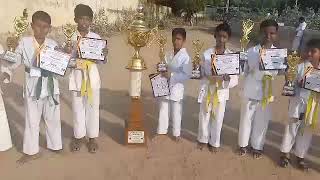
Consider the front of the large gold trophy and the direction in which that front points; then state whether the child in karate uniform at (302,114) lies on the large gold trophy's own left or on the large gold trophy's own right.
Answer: on the large gold trophy's own left

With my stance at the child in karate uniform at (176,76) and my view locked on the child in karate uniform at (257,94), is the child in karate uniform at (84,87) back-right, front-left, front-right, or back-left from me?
back-right

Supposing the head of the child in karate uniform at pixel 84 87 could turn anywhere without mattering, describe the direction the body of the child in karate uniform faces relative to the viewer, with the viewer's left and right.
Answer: facing the viewer

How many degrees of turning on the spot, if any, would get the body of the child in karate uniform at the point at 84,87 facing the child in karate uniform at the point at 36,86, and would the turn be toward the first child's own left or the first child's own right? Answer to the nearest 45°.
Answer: approximately 90° to the first child's own right

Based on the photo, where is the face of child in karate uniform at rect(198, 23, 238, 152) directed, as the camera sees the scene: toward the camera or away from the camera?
toward the camera

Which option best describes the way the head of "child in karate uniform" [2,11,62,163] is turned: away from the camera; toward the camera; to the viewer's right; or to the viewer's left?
toward the camera

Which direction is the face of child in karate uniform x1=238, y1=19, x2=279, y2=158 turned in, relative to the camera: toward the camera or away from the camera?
toward the camera

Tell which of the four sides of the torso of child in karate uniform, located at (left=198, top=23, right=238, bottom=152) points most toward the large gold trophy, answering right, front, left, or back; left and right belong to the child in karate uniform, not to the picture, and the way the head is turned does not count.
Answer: right

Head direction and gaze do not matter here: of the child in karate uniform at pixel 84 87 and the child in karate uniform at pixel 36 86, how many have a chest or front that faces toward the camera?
2

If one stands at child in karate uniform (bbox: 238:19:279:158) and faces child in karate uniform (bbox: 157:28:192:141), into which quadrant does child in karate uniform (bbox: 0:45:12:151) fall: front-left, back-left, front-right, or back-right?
front-left

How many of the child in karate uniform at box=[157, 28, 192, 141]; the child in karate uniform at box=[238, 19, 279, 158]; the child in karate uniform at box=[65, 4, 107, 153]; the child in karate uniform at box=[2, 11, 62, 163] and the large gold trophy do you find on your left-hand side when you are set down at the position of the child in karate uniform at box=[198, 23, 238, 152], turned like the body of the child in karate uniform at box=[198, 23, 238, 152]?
1

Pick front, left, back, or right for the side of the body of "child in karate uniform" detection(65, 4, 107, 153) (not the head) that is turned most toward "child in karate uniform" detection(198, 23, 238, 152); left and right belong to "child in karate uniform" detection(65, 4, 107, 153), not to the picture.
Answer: left

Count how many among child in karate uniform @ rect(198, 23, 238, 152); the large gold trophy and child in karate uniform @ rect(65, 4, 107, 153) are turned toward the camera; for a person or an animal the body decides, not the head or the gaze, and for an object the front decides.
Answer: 3

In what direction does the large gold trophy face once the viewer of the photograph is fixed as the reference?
facing the viewer

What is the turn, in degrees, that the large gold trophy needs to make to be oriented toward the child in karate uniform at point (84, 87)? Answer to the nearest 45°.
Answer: approximately 45° to its right

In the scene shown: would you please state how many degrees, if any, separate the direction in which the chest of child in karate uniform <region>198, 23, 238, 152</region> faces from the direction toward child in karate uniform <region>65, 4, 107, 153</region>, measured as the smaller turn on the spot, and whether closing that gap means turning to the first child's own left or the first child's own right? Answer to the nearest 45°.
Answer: approximately 90° to the first child's own right

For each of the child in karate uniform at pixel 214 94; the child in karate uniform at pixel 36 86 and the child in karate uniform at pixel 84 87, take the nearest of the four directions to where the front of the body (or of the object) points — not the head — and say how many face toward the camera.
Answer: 3

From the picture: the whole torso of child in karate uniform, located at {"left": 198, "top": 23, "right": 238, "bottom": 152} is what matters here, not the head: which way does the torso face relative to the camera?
toward the camera

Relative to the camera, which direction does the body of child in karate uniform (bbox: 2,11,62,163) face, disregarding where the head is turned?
toward the camera
